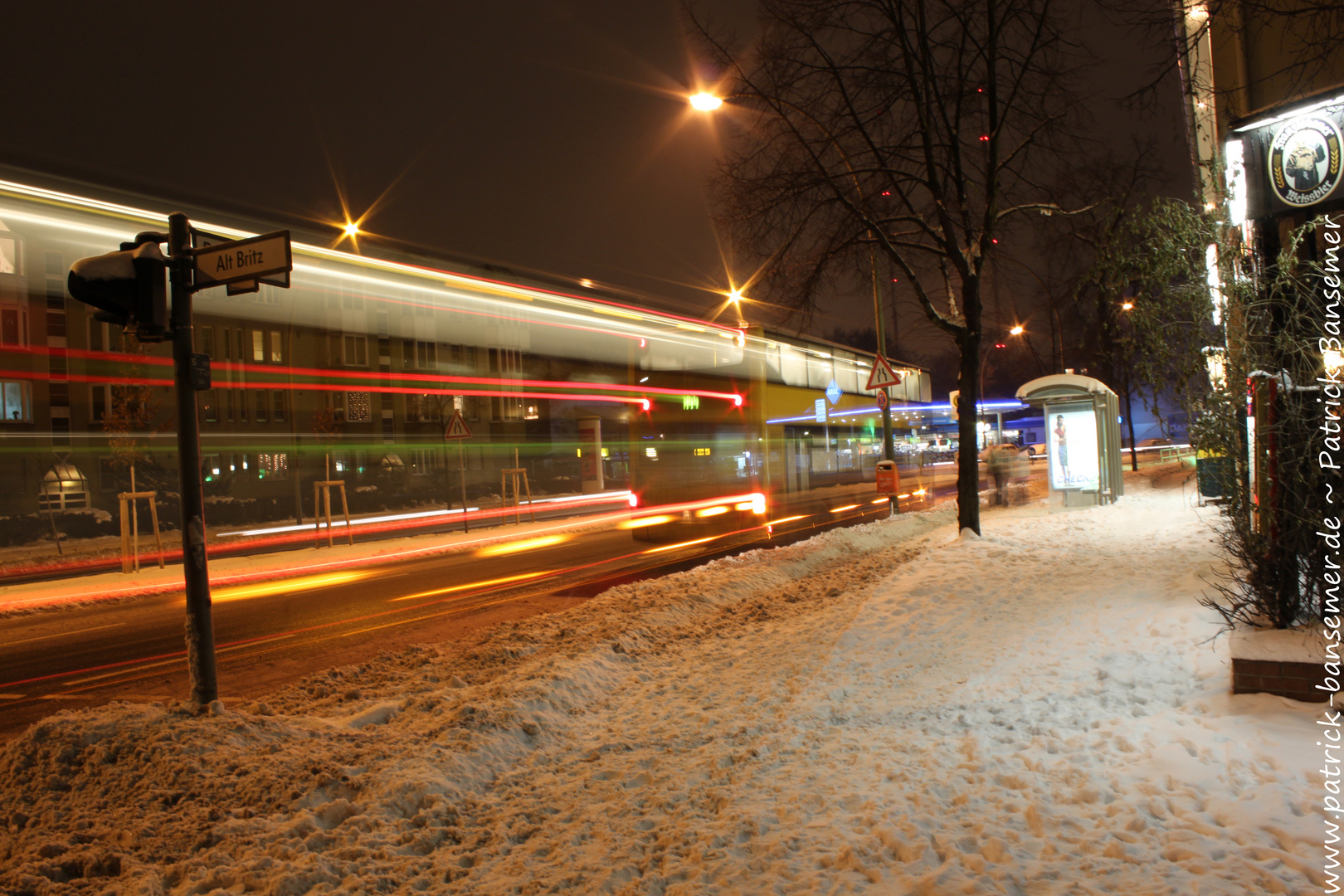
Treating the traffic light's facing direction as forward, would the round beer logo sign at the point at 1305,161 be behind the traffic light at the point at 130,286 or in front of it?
behind

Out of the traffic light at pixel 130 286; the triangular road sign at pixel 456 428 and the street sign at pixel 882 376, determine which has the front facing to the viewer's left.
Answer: the traffic light

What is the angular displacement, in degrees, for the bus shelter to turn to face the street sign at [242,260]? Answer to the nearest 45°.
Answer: approximately 90° to its left

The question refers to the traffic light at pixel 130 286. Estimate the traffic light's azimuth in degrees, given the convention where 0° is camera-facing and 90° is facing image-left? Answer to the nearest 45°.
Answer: approximately 90°

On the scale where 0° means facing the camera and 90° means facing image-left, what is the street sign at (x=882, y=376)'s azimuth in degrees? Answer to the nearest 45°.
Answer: approximately 0°

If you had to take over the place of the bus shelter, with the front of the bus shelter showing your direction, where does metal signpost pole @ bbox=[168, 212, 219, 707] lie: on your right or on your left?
on your left

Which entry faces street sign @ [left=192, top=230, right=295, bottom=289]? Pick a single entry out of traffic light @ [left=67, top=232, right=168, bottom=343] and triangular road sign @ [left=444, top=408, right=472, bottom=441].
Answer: the triangular road sign

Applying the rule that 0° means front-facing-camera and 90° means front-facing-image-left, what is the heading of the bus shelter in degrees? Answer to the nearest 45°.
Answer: approximately 90°
